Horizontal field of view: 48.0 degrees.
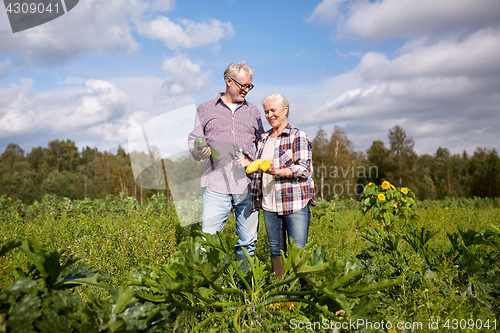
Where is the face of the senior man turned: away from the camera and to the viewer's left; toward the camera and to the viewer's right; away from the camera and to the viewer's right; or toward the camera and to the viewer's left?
toward the camera and to the viewer's right

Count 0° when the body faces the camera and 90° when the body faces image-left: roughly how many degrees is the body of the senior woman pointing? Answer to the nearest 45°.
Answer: approximately 45°

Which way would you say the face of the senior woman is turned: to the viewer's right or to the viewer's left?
to the viewer's left

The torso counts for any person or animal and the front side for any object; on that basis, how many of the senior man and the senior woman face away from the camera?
0

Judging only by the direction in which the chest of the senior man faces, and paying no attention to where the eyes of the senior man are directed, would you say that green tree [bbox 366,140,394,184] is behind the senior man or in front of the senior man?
behind

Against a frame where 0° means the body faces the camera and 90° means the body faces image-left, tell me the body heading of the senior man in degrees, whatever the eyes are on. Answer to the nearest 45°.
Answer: approximately 0°
